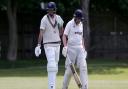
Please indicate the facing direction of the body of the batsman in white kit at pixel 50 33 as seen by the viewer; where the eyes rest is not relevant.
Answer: toward the camera

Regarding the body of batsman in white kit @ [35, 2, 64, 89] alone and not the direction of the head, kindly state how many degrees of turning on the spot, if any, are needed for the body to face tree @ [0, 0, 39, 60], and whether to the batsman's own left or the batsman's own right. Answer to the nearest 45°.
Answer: approximately 180°
